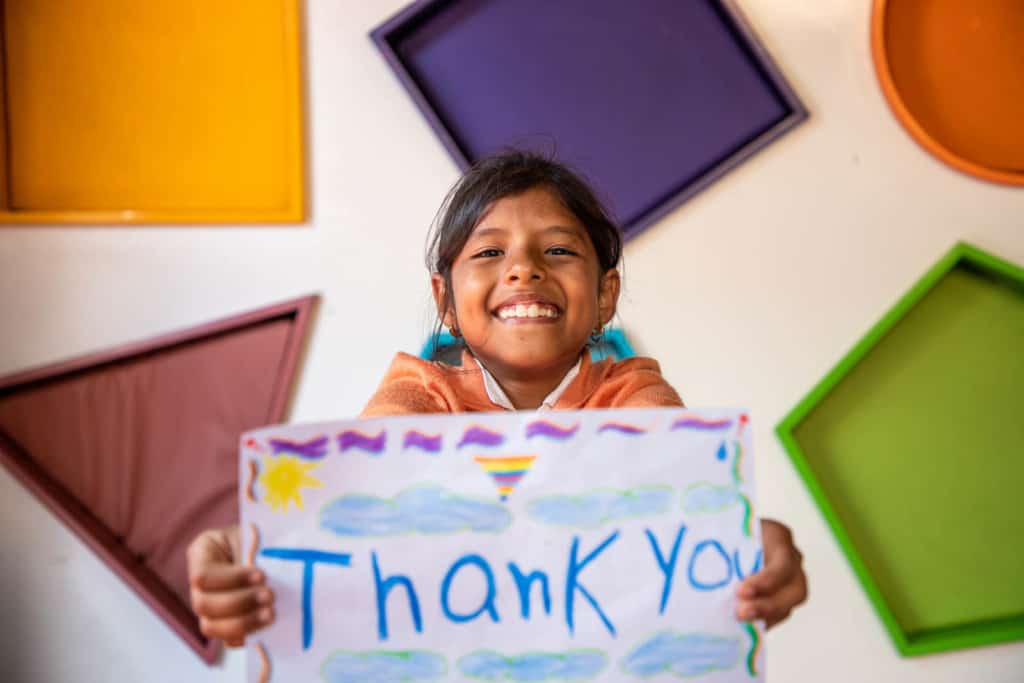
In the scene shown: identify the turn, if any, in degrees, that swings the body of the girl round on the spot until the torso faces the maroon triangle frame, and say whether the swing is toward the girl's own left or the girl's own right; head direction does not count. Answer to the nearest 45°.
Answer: approximately 135° to the girl's own right

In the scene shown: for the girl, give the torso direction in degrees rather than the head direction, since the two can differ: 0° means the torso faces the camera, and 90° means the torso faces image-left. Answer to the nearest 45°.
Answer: approximately 0°

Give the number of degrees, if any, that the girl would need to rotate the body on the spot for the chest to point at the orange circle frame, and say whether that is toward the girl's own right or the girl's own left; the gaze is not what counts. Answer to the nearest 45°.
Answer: approximately 135° to the girl's own left
